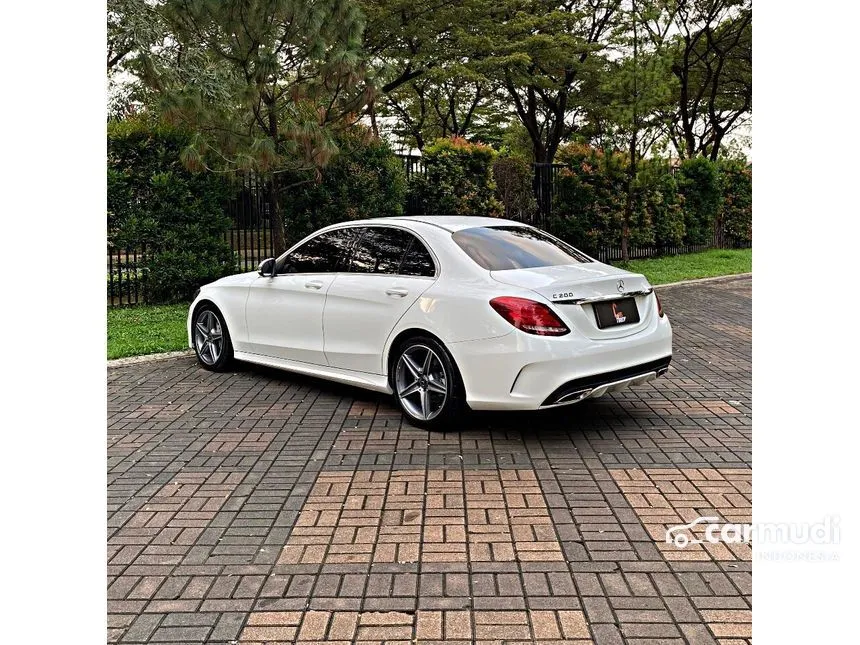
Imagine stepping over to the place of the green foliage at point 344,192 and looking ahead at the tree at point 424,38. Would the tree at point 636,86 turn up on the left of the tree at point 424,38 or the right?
right

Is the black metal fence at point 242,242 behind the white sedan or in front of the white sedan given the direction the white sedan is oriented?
in front

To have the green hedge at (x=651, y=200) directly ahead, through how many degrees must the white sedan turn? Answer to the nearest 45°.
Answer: approximately 45° to its right

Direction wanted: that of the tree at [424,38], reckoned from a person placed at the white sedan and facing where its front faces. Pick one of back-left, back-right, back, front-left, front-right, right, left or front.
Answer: front-right

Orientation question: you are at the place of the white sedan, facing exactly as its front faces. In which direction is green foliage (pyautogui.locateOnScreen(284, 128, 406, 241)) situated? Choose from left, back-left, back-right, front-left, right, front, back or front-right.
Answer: front-right

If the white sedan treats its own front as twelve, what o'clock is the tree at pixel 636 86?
The tree is roughly at 2 o'clock from the white sedan.

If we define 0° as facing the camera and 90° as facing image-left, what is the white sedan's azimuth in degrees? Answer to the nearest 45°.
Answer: approximately 135°
